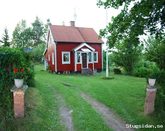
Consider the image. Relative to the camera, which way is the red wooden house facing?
toward the camera

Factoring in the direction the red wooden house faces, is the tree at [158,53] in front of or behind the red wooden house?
in front

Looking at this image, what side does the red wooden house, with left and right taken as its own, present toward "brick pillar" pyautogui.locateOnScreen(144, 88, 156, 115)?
front
